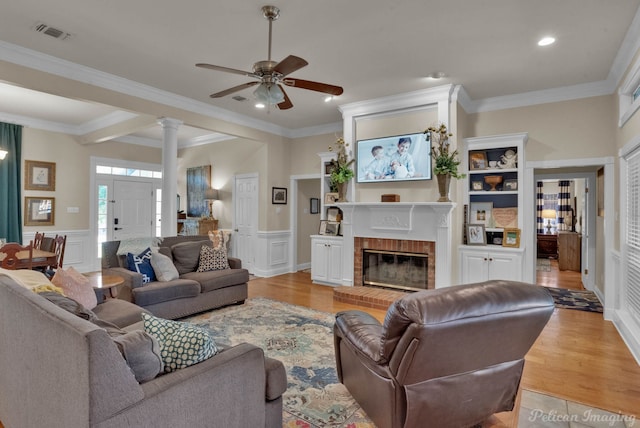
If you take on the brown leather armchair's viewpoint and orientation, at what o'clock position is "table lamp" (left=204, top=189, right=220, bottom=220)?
The table lamp is roughly at 12 o'clock from the brown leather armchair.

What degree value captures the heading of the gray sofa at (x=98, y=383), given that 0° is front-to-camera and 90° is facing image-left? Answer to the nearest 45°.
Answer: approximately 225°

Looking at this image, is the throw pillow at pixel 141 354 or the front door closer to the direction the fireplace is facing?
the throw pillow

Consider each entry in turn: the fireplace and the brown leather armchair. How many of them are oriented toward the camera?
1

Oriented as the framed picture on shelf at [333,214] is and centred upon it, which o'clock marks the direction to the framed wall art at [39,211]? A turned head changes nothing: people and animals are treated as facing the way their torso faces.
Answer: The framed wall art is roughly at 3 o'clock from the framed picture on shelf.

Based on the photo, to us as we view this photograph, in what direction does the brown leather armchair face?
facing away from the viewer and to the left of the viewer

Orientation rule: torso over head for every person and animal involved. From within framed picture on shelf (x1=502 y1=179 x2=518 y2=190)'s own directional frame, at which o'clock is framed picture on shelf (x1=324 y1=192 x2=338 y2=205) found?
framed picture on shelf (x1=324 y1=192 x2=338 y2=205) is roughly at 3 o'clock from framed picture on shelf (x1=502 y1=179 x2=518 y2=190).

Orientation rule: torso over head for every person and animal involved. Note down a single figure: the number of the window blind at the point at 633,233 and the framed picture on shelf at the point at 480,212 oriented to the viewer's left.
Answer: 1
